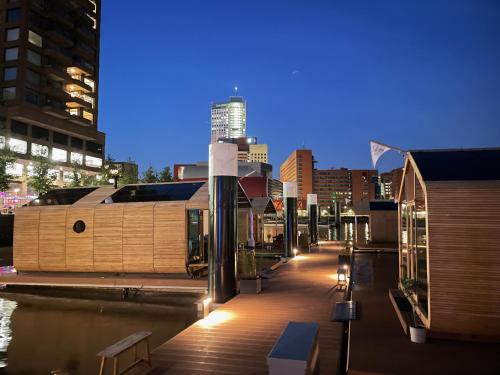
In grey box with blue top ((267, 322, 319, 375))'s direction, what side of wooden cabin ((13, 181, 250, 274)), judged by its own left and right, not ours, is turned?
right

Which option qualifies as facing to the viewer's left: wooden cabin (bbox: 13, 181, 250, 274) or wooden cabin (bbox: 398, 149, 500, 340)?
wooden cabin (bbox: 398, 149, 500, 340)

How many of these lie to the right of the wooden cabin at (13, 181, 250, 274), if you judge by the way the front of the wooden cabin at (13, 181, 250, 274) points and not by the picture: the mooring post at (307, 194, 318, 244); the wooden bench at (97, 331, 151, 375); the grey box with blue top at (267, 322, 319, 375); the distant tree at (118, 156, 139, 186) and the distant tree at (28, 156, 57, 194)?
2

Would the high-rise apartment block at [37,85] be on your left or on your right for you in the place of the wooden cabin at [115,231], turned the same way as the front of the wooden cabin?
on your left

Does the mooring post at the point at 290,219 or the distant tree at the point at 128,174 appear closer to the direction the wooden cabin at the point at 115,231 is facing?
the mooring post

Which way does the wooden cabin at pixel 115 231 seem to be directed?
to the viewer's right

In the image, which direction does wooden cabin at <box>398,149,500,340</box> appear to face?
to the viewer's left
